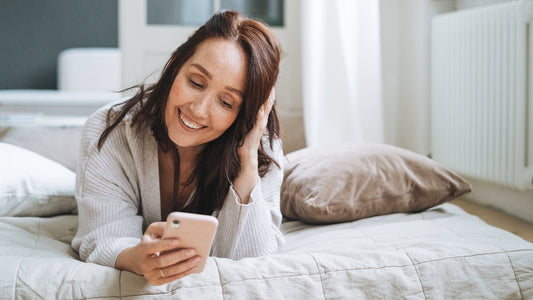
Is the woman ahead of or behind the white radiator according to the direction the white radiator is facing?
ahead

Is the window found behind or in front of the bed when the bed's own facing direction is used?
behind

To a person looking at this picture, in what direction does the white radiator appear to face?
facing the viewer and to the left of the viewer

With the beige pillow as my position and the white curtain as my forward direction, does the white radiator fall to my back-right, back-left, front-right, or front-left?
front-right

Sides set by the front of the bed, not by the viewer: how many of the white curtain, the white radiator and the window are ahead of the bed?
0

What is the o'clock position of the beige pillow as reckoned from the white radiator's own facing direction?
The beige pillow is roughly at 11 o'clock from the white radiator.

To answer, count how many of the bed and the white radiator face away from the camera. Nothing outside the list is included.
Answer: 0

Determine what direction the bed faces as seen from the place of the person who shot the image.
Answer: facing the viewer

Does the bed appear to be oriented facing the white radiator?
no

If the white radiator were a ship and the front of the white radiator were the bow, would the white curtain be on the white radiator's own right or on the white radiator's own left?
on the white radiator's own right
